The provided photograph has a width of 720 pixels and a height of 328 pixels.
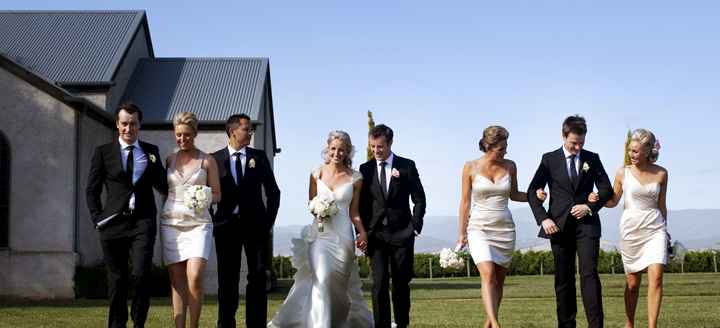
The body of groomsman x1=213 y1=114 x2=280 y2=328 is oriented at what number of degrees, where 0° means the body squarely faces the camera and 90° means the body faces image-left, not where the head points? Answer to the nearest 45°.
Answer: approximately 0°

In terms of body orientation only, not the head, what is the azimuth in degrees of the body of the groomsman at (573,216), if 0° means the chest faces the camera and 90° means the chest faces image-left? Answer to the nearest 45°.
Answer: approximately 0°

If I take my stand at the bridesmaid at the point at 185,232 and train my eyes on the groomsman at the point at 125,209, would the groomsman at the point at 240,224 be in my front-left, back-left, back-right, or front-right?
back-right

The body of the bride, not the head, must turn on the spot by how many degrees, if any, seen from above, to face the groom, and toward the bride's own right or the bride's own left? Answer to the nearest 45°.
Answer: approximately 90° to the bride's own left

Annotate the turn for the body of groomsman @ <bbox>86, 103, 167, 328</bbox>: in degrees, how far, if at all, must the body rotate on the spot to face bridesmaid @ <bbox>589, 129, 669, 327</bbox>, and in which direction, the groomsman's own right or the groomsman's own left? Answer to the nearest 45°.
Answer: approximately 90° to the groomsman's own left
